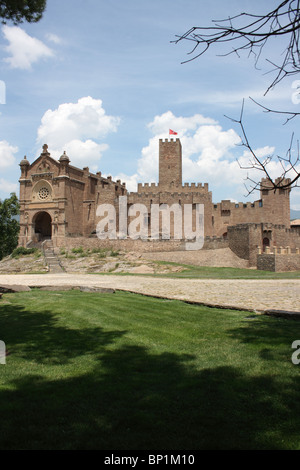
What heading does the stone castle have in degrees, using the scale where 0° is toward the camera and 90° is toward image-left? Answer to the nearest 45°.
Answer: approximately 0°

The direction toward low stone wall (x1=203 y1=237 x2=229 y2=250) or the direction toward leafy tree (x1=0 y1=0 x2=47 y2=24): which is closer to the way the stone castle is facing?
the leafy tree

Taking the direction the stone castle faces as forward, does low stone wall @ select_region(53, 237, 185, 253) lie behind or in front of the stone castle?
in front

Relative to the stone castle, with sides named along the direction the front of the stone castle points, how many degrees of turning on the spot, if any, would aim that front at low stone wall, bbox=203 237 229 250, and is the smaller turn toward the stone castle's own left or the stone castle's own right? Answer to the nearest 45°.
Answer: approximately 45° to the stone castle's own left

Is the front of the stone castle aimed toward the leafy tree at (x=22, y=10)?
yes
